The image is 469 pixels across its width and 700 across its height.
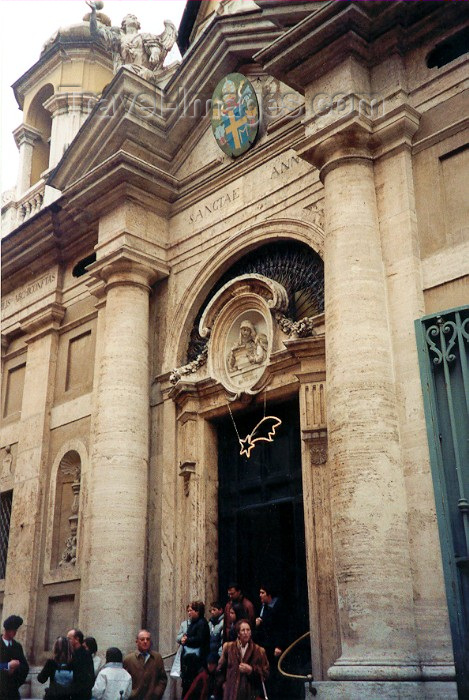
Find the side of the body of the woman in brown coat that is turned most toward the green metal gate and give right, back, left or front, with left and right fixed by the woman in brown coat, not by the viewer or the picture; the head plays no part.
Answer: left

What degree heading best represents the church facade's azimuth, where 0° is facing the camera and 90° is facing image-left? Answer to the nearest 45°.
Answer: approximately 45°

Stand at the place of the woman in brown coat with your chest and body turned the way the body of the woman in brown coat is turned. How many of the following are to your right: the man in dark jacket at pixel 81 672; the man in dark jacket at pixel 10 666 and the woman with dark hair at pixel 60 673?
3

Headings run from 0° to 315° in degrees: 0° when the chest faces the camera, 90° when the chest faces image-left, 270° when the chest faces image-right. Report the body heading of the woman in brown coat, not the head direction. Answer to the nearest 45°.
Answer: approximately 0°

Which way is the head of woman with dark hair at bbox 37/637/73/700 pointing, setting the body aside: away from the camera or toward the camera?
away from the camera

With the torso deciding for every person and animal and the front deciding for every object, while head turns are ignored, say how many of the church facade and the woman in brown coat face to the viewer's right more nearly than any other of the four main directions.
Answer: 0

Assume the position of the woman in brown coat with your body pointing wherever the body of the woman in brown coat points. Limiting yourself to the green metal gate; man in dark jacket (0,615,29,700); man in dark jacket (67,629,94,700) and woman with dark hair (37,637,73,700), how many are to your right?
3
